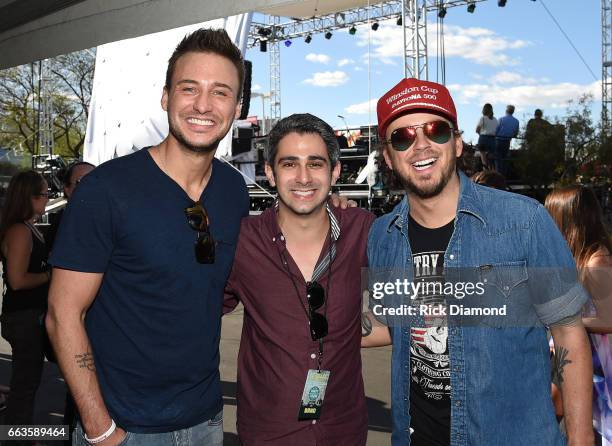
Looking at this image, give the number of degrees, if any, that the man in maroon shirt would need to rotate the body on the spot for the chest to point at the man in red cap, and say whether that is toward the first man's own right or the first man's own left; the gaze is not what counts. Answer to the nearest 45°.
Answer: approximately 45° to the first man's own left

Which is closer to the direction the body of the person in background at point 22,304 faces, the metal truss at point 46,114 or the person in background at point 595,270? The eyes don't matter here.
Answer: the person in background

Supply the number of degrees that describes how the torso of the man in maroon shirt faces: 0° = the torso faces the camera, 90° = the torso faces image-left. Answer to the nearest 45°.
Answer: approximately 0°

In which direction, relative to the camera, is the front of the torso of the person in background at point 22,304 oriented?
to the viewer's right
